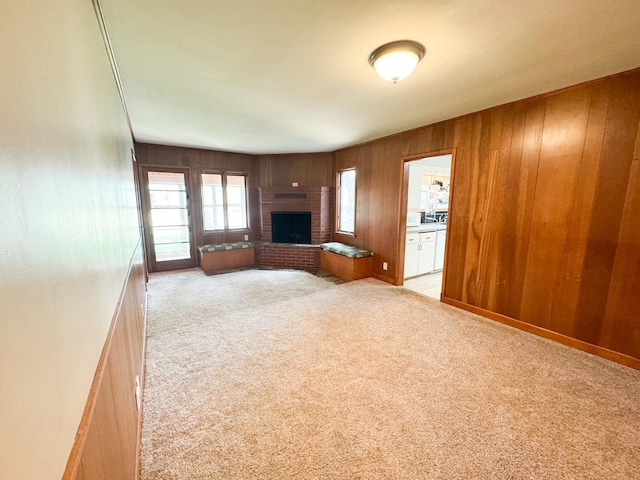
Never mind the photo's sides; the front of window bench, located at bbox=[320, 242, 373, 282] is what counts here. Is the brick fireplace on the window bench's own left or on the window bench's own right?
on the window bench's own right

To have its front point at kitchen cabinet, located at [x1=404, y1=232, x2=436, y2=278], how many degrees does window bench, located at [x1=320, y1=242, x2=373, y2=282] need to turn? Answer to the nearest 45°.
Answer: approximately 135° to its left

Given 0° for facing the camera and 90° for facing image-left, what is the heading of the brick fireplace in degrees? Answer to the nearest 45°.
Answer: approximately 0°

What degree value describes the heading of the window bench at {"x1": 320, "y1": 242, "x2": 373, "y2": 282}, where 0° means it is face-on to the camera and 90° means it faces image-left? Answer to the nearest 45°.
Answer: approximately 45°

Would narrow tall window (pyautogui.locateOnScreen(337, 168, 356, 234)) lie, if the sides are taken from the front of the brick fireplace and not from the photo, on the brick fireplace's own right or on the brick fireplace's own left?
on the brick fireplace's own left

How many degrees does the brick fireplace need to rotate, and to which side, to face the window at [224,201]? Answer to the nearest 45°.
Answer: approximately 90° to its right

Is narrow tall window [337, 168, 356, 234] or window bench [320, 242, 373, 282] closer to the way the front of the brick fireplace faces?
the window bench

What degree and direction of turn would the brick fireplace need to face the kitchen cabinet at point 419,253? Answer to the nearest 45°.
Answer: approximately 45° to its left

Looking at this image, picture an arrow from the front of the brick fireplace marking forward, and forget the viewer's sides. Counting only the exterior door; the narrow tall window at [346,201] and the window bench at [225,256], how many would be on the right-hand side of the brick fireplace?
2

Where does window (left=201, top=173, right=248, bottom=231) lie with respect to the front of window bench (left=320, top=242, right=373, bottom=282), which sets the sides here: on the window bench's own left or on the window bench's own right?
on the window bench's own right
